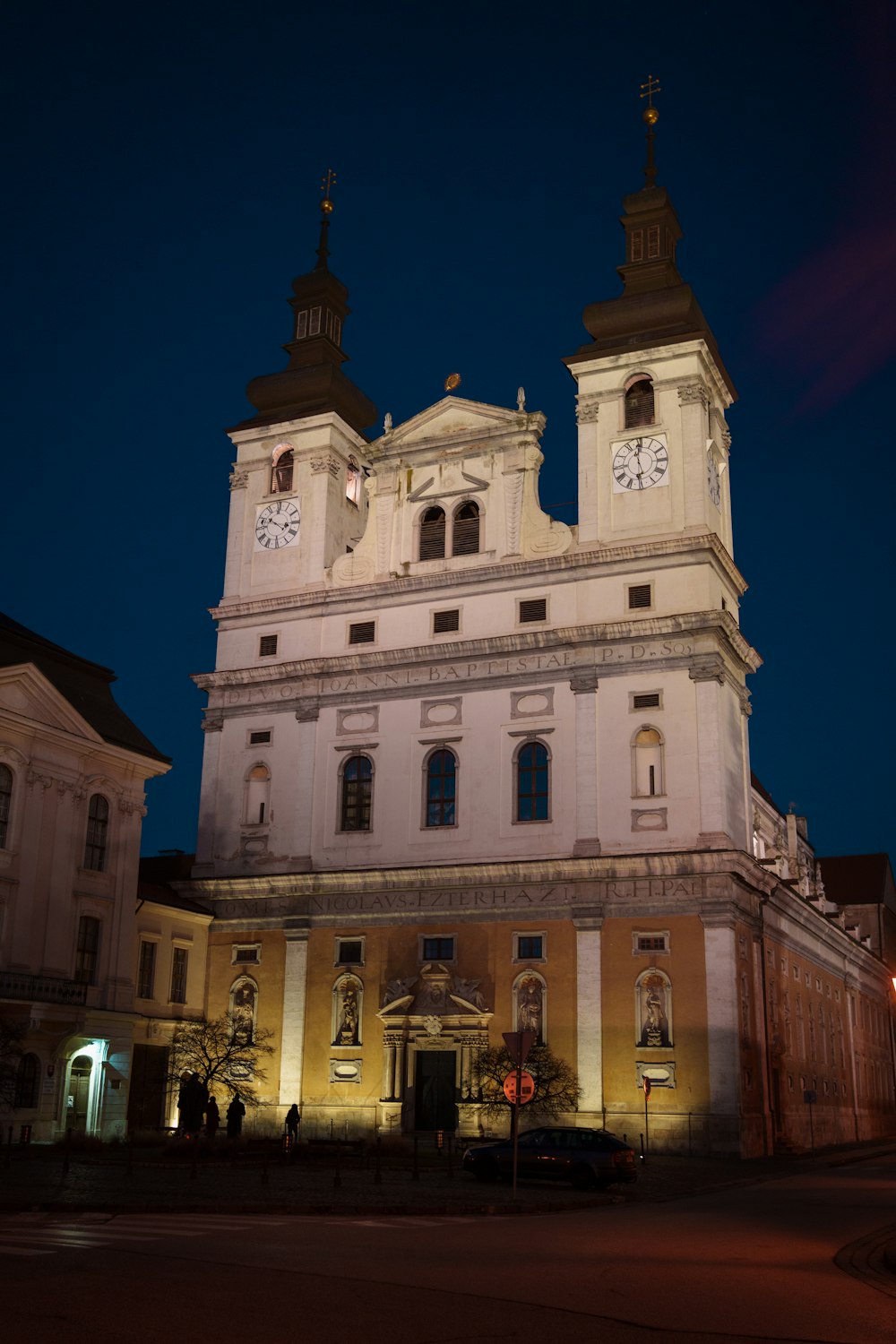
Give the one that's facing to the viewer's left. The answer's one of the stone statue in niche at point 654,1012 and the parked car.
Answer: the parked car

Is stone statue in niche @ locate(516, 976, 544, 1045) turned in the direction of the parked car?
yes

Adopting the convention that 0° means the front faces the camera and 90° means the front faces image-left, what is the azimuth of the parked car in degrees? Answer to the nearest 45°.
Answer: approximately 90°

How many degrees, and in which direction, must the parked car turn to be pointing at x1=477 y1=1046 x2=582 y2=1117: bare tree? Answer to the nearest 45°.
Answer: approximately 90° to its right

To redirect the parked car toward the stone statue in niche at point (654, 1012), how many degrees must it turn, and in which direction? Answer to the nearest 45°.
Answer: approximately 90° to its right

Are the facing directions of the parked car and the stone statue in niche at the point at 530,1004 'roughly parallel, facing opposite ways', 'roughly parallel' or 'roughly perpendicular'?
roughly perpendicular

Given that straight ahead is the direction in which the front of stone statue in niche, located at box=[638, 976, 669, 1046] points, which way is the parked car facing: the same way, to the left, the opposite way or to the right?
to the right

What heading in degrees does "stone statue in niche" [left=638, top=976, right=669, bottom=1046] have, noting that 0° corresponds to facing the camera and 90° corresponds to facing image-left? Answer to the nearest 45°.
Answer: approximately 0°

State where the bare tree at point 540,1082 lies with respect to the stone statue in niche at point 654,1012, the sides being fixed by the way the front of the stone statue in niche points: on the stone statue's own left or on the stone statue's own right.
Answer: on the stone statue's own right

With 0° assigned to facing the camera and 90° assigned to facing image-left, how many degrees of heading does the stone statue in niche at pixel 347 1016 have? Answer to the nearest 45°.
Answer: approximately 0°
